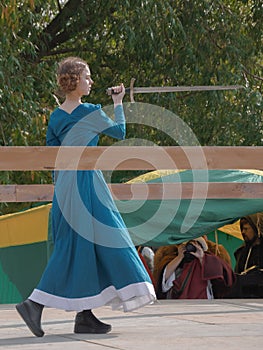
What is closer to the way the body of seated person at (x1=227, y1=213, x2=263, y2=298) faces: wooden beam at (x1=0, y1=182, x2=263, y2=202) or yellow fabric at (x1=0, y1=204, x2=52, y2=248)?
the wooden beam

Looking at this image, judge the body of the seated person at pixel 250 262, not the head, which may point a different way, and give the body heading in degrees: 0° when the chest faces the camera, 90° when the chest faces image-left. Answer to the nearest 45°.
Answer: approximately 45°

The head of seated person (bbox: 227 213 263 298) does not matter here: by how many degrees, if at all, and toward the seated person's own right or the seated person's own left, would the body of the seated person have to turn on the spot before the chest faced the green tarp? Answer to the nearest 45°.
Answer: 0° — they already face it
